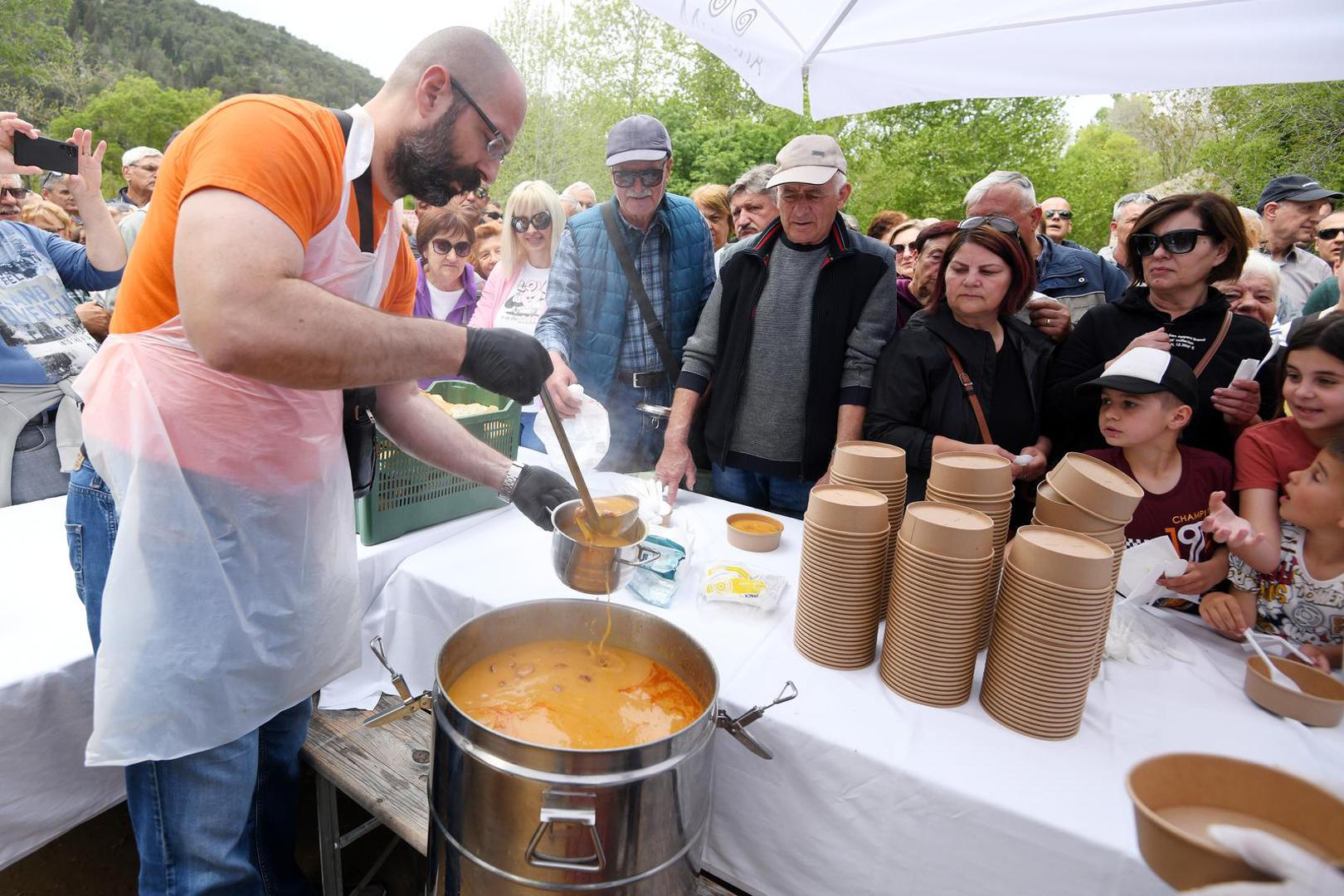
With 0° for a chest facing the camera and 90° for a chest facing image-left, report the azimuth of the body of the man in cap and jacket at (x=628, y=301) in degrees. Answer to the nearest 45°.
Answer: approximately 0°

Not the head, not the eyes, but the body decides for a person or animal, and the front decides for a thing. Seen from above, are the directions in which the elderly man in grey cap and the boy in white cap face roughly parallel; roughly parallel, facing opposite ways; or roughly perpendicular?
roughly perpendicular

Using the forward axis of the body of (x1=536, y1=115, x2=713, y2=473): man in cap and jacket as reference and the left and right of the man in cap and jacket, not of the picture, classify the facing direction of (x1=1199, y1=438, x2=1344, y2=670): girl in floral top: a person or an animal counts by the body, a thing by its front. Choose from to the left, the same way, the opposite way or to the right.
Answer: to the right

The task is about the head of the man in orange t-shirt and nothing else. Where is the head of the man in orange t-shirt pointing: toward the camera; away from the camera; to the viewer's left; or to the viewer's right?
to the viewer's right

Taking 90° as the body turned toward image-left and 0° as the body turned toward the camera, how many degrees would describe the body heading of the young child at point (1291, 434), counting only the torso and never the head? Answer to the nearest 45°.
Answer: approximately 45°

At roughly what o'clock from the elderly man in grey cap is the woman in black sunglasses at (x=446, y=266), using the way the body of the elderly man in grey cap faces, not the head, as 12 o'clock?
The woman in black sunglasses is roughly at 3 o'clock from the elderly man in grey cap.

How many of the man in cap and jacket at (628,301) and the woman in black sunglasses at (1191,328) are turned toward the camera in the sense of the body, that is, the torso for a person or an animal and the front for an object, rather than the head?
2

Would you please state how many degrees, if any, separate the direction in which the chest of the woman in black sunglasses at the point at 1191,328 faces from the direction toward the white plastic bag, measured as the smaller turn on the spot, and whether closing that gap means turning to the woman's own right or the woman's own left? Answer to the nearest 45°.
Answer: approximately 45° to the woman's own right
